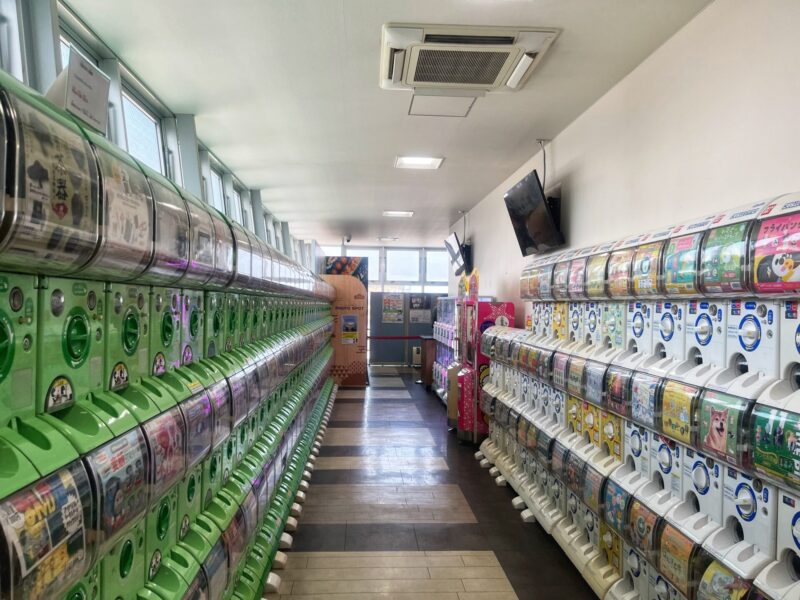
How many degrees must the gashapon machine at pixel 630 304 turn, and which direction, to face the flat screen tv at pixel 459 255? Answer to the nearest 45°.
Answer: approximately 90° to its right

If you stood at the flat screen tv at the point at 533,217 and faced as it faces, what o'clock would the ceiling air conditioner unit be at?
The ceiling air conditioner unit is roughly at 11 o'clock from the flat screen tv.

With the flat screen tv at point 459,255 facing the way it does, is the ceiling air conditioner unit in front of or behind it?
in front

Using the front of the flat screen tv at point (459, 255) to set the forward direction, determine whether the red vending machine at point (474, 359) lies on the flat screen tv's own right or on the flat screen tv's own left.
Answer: on the flat screen tv's own left

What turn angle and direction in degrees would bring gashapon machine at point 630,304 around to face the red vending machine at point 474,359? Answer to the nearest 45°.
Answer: approximately 90° to its right

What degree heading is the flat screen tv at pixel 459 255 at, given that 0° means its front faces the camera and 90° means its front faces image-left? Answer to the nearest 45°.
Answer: approximately 45°

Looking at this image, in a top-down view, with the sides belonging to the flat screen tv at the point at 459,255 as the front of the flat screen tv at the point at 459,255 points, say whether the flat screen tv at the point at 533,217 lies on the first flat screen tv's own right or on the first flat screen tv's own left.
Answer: on the first flat screen tv's own left

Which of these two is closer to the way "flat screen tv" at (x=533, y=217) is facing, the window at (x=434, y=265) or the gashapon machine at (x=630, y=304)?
the gashapon machine
